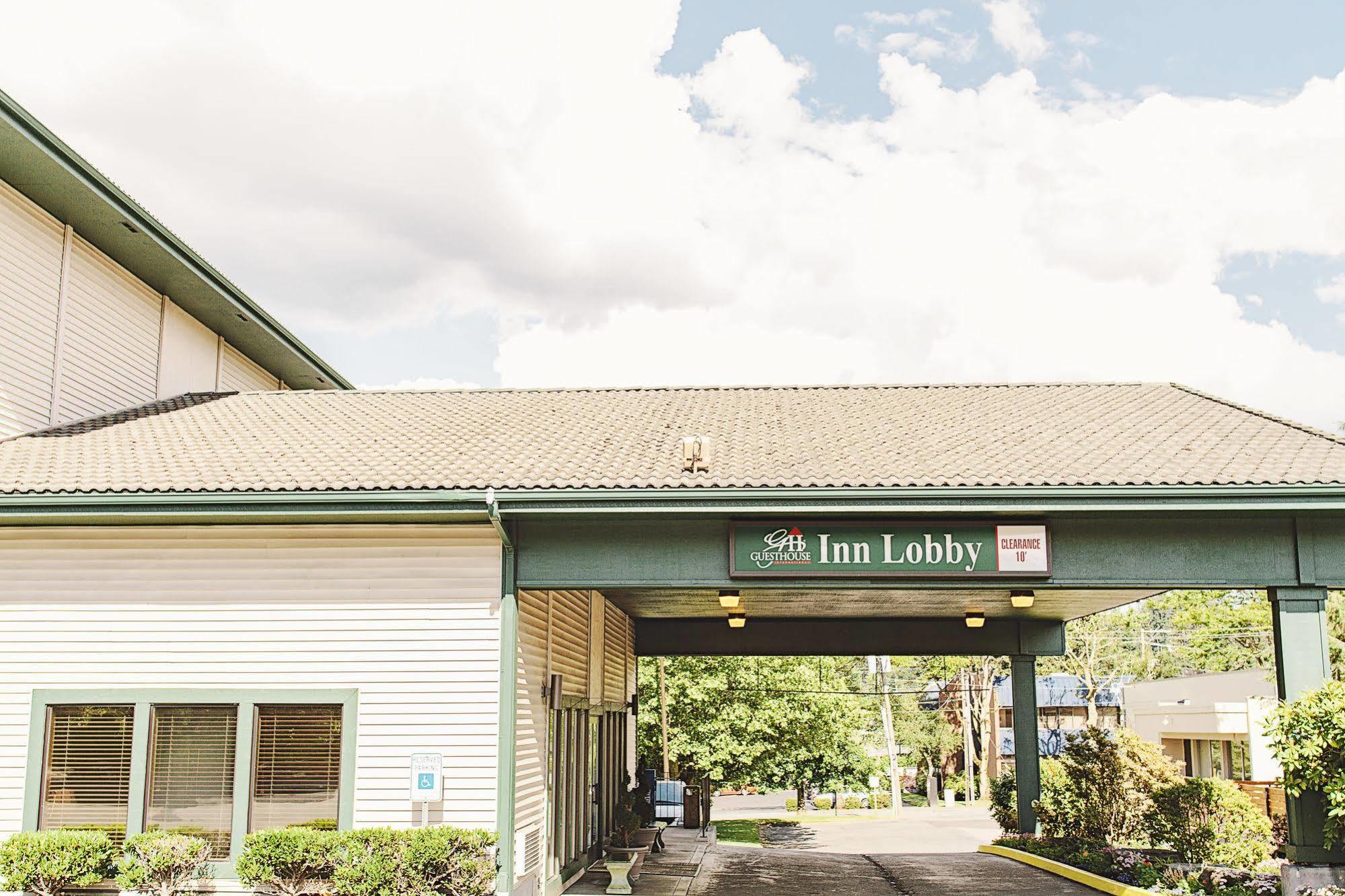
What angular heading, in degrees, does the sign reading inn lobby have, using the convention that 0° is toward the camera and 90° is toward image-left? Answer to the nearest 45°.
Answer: approximately 0°

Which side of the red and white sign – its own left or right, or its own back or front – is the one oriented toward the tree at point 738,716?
back

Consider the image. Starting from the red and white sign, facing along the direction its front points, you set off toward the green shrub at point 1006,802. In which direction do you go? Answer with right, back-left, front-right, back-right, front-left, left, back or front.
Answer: back

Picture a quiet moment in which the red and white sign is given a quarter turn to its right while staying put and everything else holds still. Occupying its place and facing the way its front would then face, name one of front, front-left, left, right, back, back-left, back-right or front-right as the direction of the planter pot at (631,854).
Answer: front-right

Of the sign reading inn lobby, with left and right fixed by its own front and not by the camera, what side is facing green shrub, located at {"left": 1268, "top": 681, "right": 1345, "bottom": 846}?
left

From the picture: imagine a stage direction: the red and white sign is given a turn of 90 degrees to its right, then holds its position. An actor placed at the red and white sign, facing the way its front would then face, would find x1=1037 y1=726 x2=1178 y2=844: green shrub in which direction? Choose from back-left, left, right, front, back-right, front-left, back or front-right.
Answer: right

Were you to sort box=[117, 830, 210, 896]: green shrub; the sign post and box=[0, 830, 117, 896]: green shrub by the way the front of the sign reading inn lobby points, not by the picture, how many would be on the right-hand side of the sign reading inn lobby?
3

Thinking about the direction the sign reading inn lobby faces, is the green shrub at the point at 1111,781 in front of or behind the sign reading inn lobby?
behind

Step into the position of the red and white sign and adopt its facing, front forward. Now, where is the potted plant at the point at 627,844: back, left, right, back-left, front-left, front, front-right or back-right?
back-right

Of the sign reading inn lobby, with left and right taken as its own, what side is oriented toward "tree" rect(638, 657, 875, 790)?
back

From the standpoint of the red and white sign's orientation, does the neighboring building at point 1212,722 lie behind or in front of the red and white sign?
behind

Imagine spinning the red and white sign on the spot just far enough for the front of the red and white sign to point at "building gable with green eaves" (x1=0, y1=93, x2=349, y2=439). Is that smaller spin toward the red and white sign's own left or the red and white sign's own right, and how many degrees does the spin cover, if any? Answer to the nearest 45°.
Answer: approximately 90° to the red and white sign's own right

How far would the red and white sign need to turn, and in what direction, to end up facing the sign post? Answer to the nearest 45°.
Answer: approximately 90° to its right
